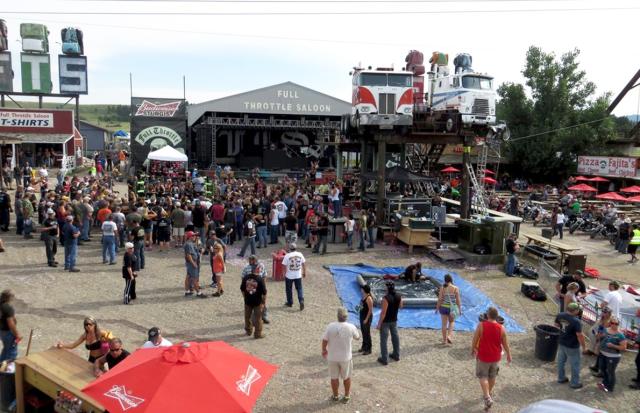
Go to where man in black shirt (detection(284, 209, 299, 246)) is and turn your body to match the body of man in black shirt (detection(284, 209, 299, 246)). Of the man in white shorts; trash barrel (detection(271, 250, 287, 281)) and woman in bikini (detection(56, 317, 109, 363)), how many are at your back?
3

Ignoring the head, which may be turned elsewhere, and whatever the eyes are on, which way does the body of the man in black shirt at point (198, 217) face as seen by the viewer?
away from the camera

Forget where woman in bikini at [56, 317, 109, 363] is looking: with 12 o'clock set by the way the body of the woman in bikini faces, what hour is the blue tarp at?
The blue tarp is roughly at 7 o'clock from the woman in bikini.

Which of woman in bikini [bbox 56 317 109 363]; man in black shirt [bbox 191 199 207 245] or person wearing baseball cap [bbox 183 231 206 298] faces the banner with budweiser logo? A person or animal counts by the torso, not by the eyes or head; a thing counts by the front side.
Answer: the man in black shirt

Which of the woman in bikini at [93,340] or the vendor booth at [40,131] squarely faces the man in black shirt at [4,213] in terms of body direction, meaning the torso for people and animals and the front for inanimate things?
the vendor booth
